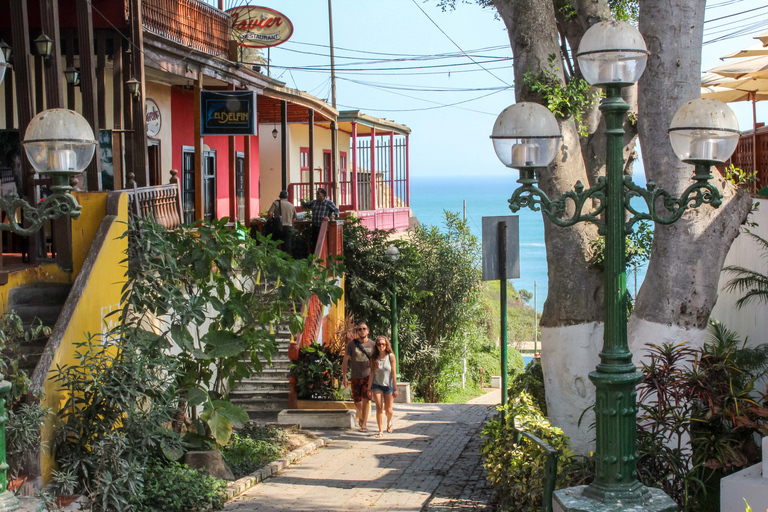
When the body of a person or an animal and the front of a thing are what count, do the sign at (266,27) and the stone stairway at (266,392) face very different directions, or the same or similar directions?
same or similar directions

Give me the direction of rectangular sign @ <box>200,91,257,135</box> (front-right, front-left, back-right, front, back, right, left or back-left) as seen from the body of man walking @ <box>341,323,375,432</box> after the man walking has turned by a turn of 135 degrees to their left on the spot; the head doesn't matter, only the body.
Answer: left

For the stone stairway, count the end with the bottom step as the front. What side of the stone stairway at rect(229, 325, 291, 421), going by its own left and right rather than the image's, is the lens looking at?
front

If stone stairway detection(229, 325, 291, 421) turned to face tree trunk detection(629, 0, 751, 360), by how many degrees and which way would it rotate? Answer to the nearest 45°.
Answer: approximately 45° to its left

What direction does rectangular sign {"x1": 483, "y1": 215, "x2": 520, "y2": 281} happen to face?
away from the camera

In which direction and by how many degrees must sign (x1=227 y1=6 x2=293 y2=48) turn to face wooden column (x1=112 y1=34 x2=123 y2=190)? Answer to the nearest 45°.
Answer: approximately 45° to its right

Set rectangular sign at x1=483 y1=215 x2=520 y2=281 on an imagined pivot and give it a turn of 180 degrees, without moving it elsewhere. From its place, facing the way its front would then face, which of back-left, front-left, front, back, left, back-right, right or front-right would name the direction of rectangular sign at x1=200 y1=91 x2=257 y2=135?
back-right

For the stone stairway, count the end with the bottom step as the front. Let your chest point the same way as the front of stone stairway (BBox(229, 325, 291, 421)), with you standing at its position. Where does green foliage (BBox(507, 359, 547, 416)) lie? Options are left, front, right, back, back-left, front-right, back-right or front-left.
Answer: front-left

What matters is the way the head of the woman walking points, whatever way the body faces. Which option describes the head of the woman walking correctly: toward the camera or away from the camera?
toward the camera

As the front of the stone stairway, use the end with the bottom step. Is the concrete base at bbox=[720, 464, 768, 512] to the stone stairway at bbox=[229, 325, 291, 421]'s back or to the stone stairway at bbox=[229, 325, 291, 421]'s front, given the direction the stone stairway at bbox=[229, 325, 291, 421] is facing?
to the front

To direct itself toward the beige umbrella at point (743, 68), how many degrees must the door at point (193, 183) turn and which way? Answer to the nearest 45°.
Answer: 0° — it already faces it

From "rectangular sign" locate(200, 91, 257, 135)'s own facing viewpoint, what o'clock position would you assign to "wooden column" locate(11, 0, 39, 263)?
The wooden column is roughly at 1 o'clock from the rectangular sign.

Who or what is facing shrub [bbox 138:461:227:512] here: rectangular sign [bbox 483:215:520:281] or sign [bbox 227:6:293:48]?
the sign

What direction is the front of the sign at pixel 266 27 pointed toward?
toward the camera

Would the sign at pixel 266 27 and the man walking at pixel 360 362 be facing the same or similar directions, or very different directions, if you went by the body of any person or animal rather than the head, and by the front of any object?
same or similar directions

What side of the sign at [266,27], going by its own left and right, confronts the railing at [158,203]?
front

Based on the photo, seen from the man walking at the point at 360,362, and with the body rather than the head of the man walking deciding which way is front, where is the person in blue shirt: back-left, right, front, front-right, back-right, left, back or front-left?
back
